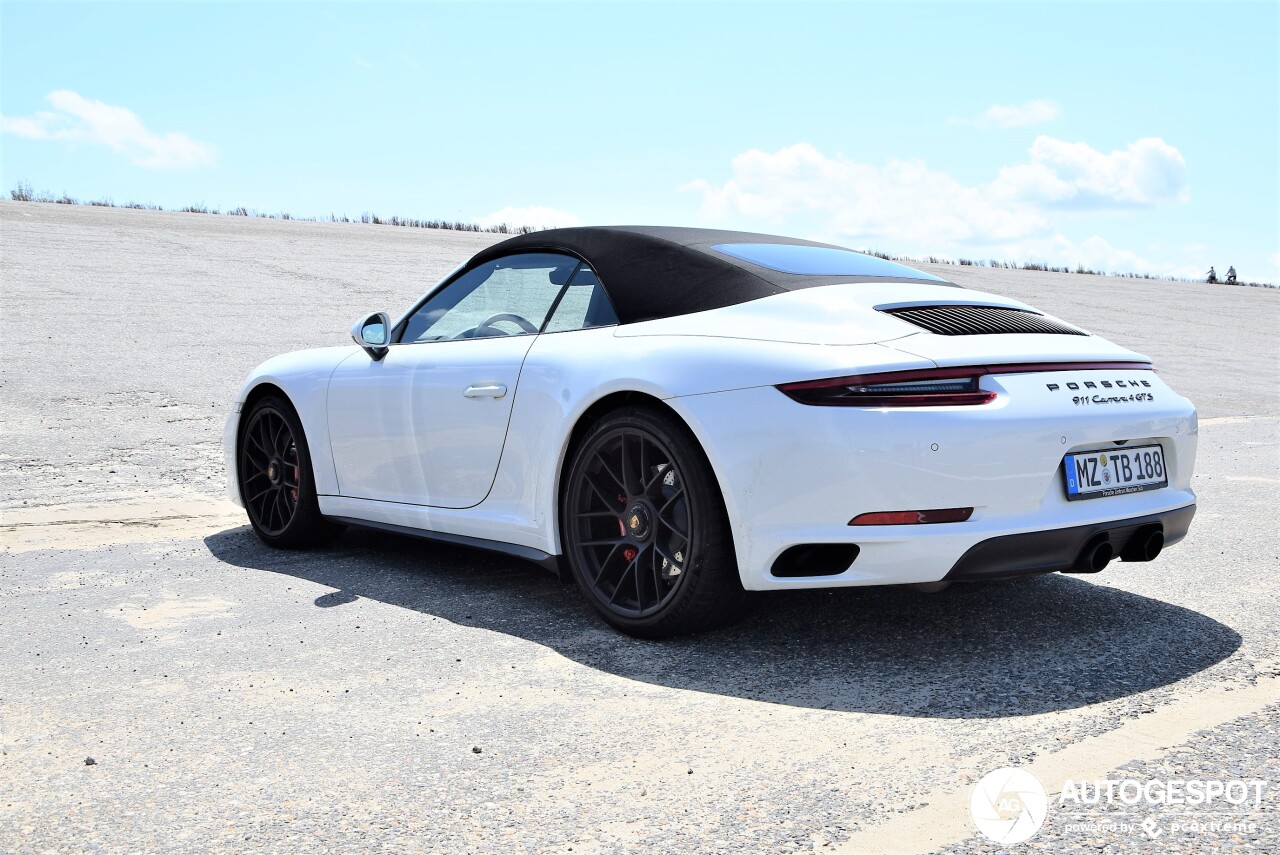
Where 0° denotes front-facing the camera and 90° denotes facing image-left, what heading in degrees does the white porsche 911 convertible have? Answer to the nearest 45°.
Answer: approximately 135°
